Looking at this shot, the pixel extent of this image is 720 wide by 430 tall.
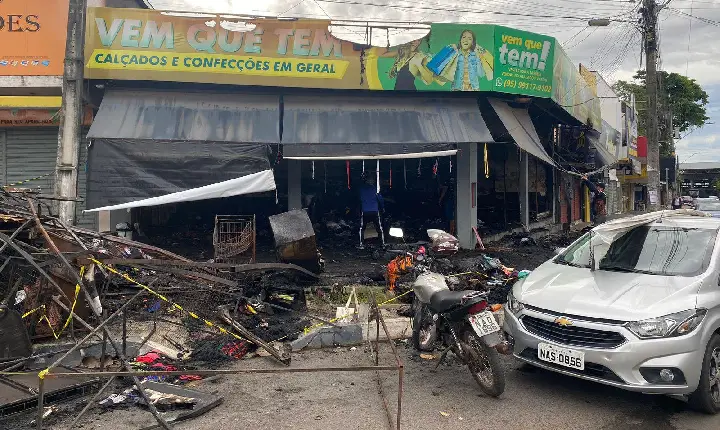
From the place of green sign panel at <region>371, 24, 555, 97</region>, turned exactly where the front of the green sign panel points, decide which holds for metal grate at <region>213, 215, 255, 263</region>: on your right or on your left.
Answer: on your right

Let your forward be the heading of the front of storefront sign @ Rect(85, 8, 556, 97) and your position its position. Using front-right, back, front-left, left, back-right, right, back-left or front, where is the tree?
back-left

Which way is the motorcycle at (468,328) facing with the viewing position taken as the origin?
facing away from the viewer and to the left of the viewer

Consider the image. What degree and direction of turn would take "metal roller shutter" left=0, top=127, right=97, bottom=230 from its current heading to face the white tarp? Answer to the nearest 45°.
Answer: approximately 45° to its left

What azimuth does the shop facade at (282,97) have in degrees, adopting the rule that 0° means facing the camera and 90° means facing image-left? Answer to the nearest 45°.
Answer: approximately 0°

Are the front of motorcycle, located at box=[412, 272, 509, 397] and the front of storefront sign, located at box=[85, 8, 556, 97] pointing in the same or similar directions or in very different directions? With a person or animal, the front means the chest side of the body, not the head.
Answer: very different directions

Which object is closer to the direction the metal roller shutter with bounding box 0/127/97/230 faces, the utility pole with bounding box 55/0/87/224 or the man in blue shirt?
the utility pole
